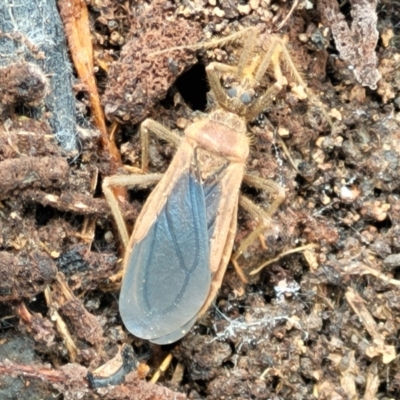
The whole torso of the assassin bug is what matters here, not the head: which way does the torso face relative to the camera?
away from the camera
